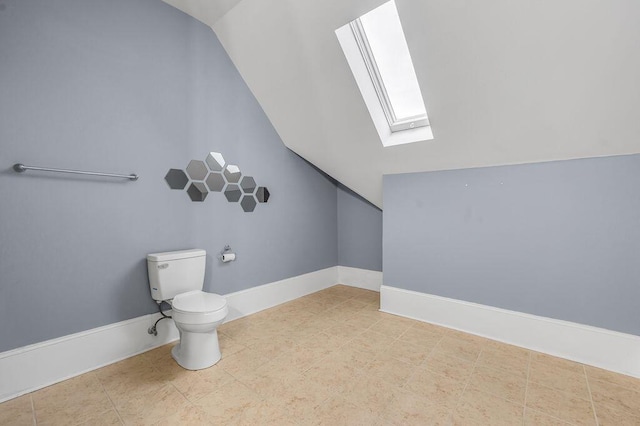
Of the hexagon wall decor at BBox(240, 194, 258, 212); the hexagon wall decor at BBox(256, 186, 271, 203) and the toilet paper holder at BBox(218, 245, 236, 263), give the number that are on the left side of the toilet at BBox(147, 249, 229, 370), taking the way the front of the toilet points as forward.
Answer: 3

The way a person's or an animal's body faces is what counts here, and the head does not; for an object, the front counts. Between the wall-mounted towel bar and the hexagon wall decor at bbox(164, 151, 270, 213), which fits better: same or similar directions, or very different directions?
same or similar directions

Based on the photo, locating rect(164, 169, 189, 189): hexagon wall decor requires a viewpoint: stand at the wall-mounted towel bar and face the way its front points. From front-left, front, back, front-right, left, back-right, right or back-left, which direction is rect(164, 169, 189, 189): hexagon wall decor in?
front-left

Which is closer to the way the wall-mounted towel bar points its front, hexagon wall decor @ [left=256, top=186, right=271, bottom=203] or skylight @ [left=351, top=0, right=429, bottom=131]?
the skylight

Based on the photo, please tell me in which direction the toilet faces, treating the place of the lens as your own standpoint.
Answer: facing the viewer and to the right of the viewer

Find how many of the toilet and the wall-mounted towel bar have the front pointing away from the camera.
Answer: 0

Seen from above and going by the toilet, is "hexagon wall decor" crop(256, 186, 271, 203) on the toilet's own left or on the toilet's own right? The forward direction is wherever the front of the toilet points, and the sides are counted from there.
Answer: on the toilet's own left

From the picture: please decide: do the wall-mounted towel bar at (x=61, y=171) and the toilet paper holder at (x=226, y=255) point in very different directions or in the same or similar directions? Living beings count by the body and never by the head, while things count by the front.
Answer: same or similar directions

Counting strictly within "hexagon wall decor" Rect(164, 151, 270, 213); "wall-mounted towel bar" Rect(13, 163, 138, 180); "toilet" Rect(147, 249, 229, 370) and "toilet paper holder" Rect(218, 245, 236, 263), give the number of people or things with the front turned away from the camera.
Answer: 0

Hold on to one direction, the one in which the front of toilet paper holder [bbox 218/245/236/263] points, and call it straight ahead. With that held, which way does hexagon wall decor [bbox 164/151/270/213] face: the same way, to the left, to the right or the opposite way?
the same way

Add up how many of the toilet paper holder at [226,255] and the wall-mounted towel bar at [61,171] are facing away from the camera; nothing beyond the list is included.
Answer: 0

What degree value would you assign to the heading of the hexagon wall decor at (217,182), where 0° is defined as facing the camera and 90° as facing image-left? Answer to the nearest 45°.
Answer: approximately 315°
